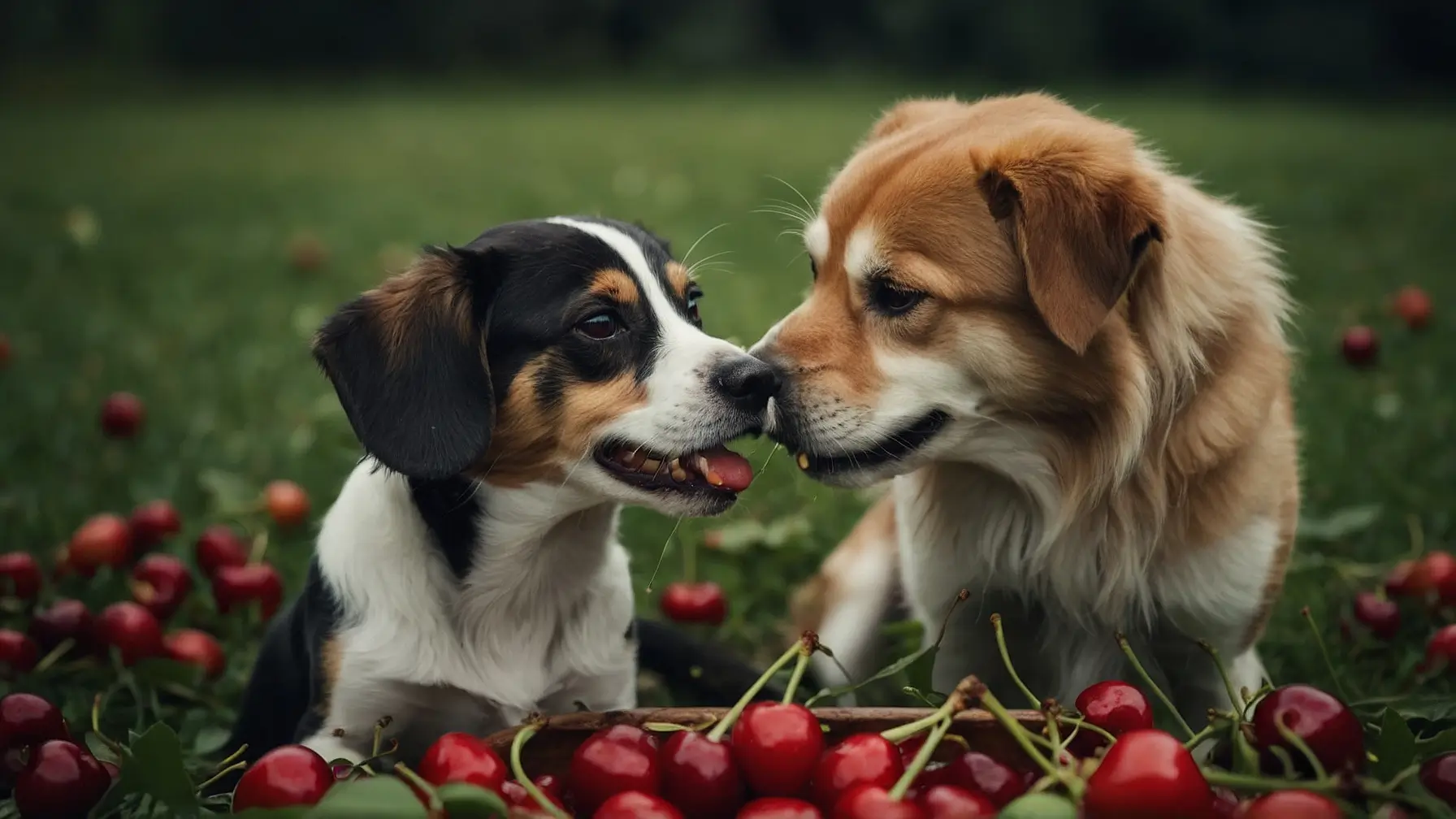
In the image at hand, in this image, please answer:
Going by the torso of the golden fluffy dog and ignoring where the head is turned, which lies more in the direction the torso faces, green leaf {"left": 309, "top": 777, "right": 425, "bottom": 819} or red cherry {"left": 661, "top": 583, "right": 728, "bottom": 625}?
the green leaf

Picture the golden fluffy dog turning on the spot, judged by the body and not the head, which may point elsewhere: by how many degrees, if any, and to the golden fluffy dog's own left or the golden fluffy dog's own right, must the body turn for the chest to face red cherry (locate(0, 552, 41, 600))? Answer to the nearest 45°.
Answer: approximately 45° to the golden fluffy dog's own right

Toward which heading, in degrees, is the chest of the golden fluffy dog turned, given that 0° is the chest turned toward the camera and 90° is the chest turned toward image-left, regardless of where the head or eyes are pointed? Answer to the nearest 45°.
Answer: approximately 45°

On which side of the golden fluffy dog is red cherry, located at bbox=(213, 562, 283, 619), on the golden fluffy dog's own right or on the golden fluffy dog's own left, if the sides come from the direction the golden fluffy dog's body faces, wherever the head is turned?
on the golden fluffy dog's own right

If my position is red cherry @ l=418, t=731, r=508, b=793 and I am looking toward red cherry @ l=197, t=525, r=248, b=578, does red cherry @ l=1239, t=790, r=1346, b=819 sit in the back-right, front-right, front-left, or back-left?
back-right

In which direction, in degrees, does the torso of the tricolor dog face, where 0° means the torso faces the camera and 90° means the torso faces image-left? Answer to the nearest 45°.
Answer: approximately 315°
